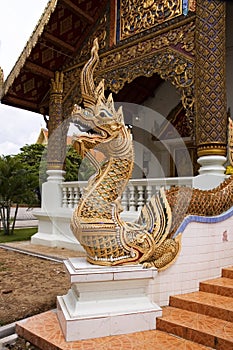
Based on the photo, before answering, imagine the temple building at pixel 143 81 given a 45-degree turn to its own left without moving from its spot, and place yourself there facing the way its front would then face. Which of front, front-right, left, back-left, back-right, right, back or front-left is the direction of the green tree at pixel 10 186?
back-right

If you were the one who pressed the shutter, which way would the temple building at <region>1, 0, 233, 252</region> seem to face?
facing the viewer and to the left of the viewer

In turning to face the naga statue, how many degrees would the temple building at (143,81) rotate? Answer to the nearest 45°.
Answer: approximately 45° to its left

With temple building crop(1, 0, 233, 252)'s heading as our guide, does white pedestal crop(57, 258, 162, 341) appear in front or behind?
in front
